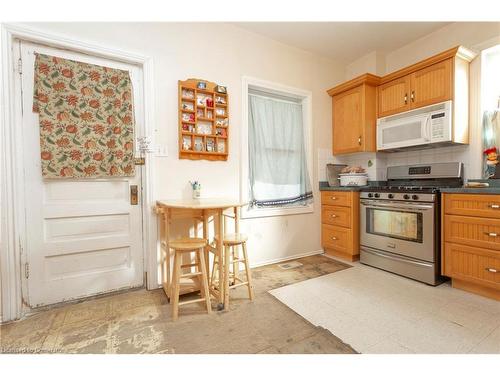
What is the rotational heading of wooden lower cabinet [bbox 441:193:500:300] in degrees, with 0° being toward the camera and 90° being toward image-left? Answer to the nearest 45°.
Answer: approximately 45°

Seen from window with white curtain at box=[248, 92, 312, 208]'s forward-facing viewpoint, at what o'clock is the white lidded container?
The white lidded container is roughly at 10 o'clock from the window with white curtain.

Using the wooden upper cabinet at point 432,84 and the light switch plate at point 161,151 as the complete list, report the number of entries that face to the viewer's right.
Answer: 0

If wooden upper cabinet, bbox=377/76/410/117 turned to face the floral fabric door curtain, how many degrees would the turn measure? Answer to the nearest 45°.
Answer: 0° — it already faces it

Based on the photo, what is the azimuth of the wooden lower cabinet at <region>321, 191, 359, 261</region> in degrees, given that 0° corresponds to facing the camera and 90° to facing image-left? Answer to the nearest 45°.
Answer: approximately 45°

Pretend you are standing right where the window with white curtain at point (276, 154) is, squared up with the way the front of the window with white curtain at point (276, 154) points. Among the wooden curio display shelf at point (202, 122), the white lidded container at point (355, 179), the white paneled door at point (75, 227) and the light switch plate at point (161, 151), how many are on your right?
3
